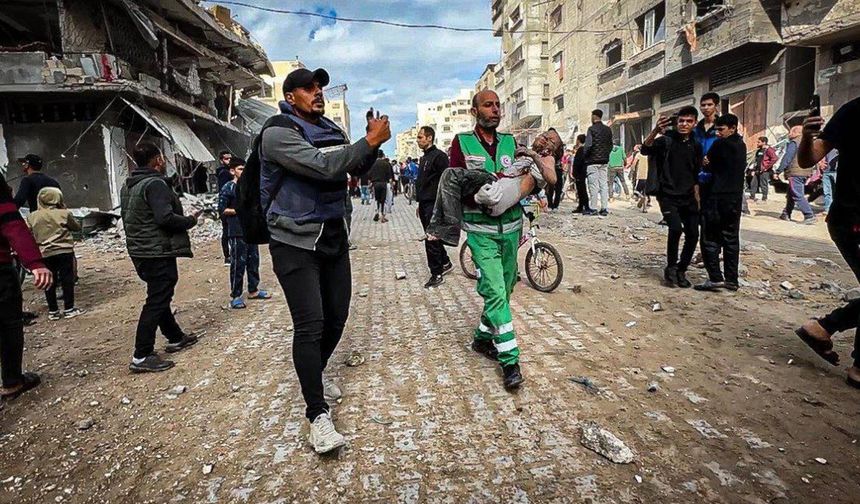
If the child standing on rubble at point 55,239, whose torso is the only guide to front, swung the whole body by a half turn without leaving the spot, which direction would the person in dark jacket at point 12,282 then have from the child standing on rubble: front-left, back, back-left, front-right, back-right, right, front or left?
front-left

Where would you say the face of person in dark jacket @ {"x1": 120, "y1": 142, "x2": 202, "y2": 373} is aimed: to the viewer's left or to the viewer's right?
to the viewer's right

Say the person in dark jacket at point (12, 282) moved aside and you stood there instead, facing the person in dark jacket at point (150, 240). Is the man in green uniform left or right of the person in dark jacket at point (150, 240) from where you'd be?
right

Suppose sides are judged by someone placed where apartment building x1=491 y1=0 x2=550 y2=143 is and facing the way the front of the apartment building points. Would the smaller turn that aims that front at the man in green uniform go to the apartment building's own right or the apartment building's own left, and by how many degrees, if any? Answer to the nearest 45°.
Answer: approximately 45° to the apartment building's own left

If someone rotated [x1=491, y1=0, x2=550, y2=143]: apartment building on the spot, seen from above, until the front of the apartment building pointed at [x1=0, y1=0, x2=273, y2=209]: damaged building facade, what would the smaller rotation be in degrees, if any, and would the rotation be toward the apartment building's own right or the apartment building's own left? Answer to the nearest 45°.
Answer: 0° — it already faces it

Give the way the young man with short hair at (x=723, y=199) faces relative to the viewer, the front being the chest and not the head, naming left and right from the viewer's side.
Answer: facing to the left of the viewer

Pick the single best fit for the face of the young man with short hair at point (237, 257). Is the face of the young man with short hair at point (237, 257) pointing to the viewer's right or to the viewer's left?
to the viewer's right

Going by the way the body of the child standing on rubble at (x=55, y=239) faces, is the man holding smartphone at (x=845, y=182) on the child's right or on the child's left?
on the child's right

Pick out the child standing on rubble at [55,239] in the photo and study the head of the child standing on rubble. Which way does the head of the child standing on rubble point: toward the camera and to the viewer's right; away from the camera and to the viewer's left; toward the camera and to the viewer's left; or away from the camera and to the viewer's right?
away from the camera and to the viewer's right
